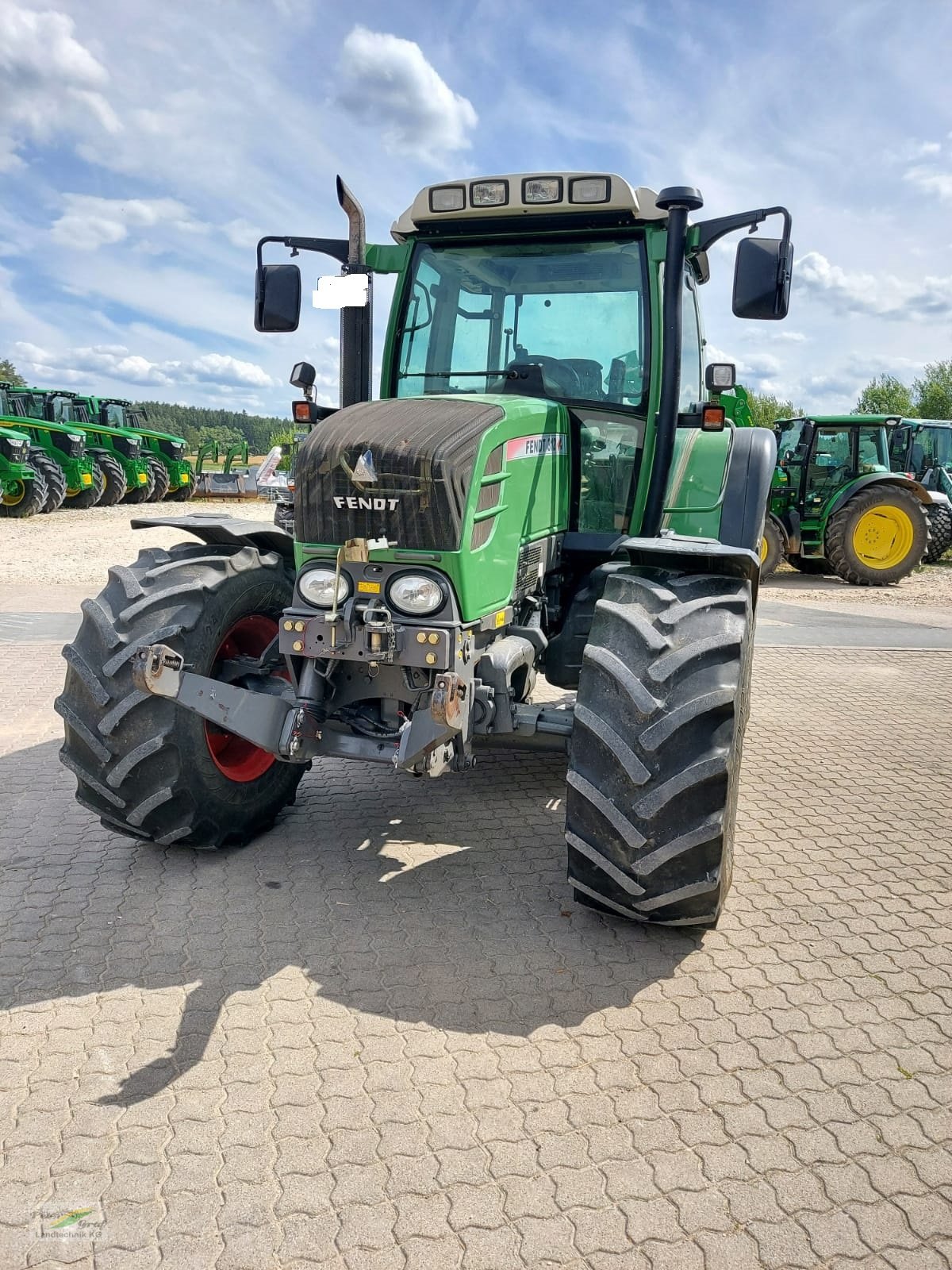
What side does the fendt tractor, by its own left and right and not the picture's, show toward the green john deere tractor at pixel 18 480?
right

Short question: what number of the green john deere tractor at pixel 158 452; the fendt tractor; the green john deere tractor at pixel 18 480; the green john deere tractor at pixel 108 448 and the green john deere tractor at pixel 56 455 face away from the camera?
0

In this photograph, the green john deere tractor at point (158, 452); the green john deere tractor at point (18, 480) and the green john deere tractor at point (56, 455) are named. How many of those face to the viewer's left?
0

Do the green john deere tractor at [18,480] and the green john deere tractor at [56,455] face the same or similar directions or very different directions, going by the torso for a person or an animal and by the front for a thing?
same or similar directions

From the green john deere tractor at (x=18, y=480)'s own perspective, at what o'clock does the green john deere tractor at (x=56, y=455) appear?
the green john deere tractor at (x=56, y=455) is roughly at 8 o'clock from the green john deere tractor at (x=18, y=480).

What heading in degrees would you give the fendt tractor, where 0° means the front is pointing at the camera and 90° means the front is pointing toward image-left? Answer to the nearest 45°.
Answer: approximately 45°
